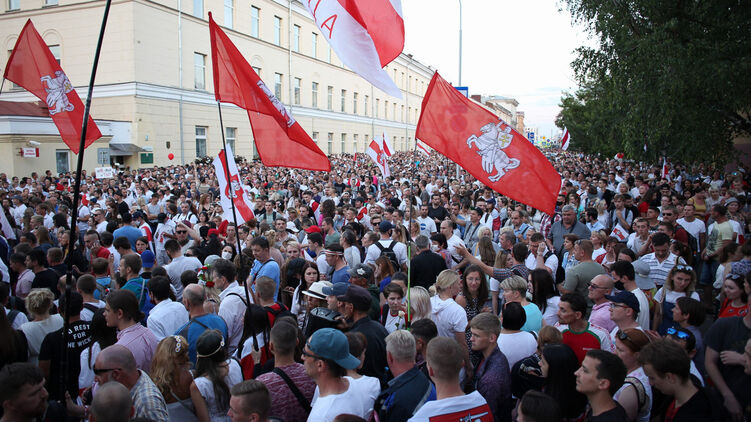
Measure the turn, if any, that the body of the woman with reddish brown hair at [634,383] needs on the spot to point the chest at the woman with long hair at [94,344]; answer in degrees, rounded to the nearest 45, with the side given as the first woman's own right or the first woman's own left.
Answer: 0° — they already face them

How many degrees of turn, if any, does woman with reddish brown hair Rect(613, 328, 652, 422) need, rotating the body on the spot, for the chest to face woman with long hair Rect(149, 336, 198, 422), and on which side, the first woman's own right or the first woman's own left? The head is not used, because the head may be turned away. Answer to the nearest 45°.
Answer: approximately 45° to the first woman's own left

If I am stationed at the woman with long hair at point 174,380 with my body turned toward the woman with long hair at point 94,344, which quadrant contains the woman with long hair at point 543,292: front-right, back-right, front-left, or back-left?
back-right

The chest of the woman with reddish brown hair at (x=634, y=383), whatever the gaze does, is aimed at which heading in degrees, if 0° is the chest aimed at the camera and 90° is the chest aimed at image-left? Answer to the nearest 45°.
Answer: approximately 90°

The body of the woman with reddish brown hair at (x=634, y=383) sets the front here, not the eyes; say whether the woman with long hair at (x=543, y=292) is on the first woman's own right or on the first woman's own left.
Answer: on the first woman's own right
